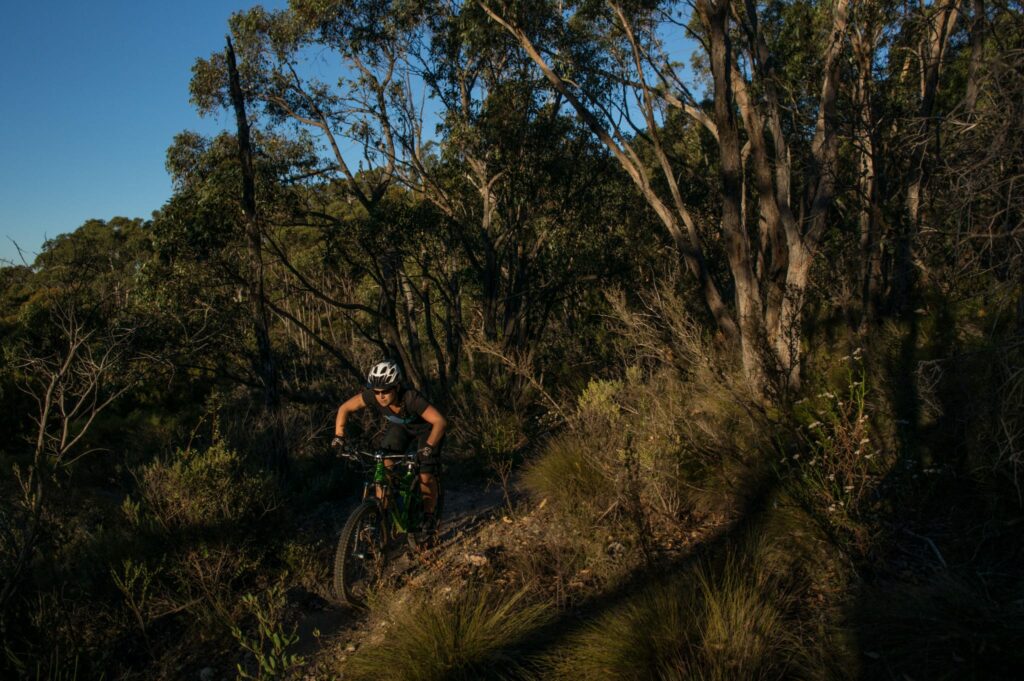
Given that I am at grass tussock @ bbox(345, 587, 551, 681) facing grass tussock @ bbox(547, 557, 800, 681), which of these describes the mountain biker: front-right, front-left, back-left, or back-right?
back-left

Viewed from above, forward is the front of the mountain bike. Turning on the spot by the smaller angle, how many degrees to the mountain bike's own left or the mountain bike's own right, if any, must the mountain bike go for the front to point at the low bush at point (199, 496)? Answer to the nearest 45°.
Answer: approximately 90° to the mountain bike's own right

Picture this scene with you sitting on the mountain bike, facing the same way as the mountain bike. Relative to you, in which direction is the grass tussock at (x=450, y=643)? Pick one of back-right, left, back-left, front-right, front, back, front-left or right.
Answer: front-left

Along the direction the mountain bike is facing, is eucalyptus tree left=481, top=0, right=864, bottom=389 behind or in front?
behind

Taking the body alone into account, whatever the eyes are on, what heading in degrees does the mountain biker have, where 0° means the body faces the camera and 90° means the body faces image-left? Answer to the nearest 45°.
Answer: approximately 45°

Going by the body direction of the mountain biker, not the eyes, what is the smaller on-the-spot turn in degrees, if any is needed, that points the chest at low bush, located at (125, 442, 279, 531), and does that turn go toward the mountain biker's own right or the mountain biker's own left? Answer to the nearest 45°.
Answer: approximately 90° to the mountain biker's own right

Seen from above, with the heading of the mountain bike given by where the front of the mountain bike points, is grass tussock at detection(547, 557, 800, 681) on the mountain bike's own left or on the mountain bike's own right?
on the mountain bike's own left

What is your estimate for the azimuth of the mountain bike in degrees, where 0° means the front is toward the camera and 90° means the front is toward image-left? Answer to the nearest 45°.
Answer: approximately 45°
